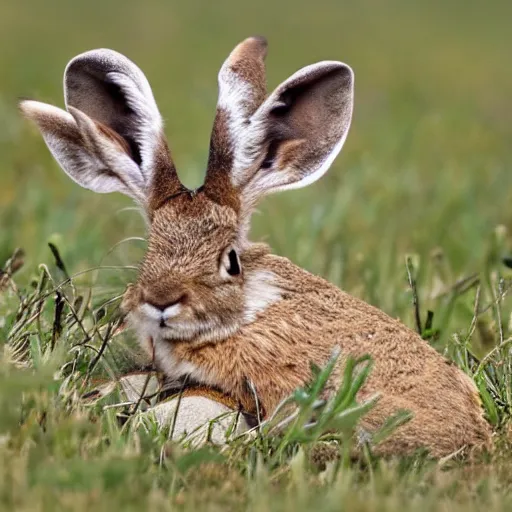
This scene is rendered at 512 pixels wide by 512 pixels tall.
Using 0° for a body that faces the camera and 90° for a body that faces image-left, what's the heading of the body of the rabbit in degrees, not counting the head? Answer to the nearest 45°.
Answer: approximately 45°
